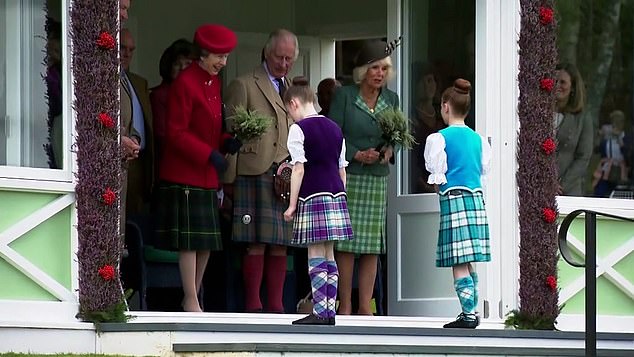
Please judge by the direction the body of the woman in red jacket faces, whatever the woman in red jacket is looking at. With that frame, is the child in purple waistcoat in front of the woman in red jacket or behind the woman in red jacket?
in front

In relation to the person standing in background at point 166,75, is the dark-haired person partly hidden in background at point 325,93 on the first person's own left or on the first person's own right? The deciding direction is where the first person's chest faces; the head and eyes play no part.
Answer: on the first person's own left

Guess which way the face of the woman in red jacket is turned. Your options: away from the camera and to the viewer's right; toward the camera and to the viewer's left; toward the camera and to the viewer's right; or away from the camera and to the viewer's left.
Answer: toward the camera and to the viewer's right

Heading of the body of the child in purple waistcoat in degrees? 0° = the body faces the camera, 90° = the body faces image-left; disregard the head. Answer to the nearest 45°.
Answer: approximately 135°

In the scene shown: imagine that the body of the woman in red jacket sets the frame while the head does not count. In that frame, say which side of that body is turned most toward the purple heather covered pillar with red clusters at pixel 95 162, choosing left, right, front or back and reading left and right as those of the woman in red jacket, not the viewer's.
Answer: right

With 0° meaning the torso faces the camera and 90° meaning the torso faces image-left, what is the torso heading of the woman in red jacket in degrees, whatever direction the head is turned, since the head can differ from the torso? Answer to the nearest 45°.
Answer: approximately 315°

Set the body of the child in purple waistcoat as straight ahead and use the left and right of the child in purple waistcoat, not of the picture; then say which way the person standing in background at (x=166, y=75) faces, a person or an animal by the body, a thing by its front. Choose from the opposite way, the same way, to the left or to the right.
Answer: the opposite way
